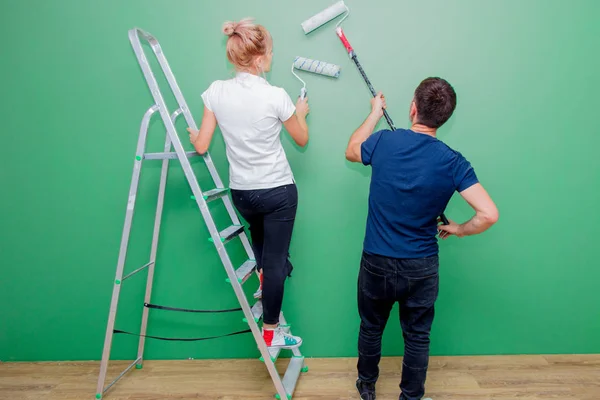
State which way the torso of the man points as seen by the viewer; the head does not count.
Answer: away from the camera

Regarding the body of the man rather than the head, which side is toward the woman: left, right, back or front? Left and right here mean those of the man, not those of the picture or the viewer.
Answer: left

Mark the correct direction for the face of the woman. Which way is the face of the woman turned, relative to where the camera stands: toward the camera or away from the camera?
away from the camera

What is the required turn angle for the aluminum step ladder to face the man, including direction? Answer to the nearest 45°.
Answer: approximately 45° to its right

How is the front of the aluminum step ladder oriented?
to the viewer's right

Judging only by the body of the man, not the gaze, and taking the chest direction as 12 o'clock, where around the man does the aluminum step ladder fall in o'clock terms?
The aluminum step ladder is roughly at 9 o'clock from the man.

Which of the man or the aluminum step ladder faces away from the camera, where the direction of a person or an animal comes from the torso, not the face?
the man
